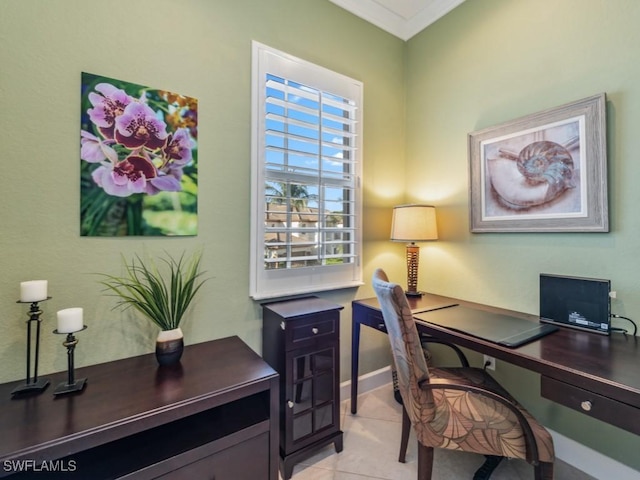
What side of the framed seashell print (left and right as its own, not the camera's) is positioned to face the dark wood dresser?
front

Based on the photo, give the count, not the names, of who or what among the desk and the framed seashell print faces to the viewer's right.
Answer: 0

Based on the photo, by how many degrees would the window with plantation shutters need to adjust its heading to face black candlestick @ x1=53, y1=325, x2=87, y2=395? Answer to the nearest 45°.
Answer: approximately 90° to its right

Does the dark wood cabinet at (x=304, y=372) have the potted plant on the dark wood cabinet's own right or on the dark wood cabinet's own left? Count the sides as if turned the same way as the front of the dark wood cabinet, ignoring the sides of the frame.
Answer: on the dark wood cabinet's own right

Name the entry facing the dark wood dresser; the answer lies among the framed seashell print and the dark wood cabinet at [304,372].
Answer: the framed seashell print

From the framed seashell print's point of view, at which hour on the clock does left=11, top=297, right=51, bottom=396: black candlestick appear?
The black candlestick is roughly at 12 o'clock from the framed seashell print.

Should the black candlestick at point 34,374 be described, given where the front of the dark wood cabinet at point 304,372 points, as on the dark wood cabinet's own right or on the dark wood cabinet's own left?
on the dark wood cabinet's own right

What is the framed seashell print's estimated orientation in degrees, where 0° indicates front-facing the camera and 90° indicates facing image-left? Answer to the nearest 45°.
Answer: approximately 45°

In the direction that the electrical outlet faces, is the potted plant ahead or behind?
ahead

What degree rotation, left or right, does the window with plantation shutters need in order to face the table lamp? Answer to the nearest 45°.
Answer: approximately 45° to its left

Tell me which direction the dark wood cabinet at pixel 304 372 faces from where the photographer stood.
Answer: facing the viewer and to the right of the viewer

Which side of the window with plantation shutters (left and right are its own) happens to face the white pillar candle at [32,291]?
right

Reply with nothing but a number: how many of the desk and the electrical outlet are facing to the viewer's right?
0

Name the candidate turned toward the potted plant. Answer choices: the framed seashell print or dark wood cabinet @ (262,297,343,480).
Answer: the framed seashell print

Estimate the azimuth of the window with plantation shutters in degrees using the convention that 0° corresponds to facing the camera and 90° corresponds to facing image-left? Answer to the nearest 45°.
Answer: approximately 315°
